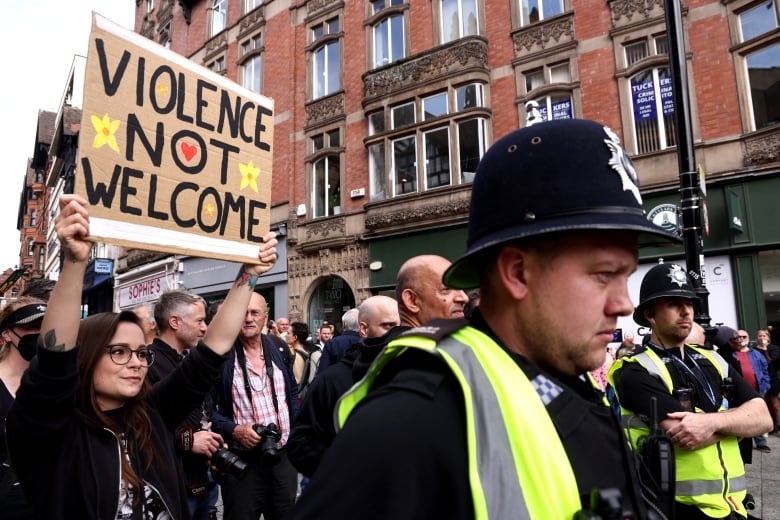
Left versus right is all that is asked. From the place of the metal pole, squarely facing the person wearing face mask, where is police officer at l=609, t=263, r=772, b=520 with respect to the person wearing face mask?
left

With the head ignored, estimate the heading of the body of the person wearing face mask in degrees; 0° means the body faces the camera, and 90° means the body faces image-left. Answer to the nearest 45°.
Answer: approximately 315°

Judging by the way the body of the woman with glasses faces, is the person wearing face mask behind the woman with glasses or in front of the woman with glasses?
behind

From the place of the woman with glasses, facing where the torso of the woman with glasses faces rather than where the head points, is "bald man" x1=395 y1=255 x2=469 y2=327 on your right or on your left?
on your left
